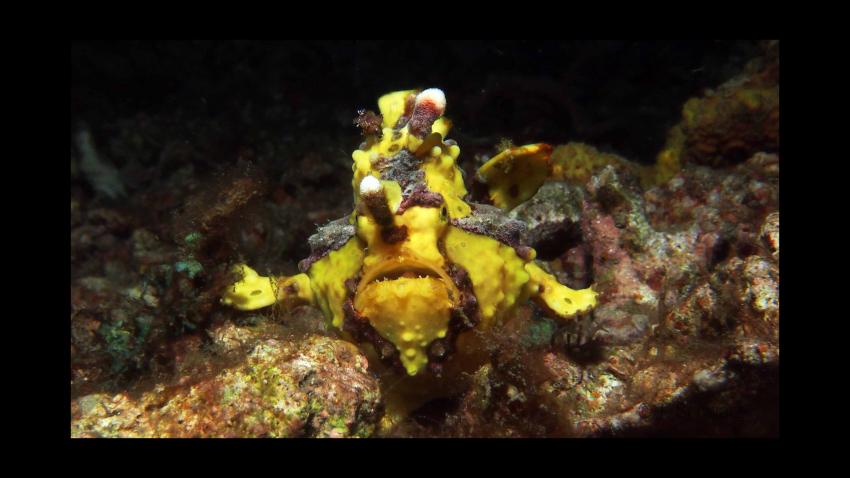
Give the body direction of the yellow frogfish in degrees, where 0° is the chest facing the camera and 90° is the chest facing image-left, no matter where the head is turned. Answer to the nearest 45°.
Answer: approximately 0°
